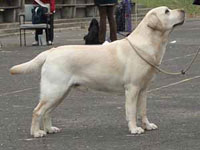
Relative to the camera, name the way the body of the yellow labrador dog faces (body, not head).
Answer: to the viewer's right
